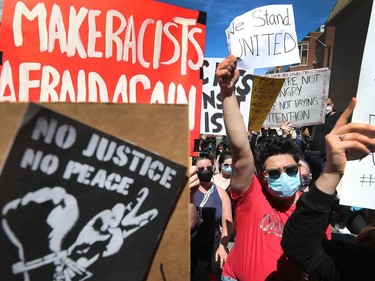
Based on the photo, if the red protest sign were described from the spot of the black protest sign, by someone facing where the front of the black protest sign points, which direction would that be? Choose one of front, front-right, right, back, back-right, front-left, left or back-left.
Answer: back

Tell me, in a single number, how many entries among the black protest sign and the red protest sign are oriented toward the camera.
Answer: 2

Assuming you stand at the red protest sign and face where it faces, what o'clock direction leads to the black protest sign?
The black protest sign is roughly at 12 o'clock from the red protest sign.

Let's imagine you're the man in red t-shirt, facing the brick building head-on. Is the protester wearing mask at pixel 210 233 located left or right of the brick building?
left

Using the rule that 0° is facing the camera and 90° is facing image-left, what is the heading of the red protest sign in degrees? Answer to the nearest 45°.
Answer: approximately 0°

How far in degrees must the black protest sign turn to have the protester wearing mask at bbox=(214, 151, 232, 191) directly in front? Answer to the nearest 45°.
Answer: approximately 135° to its left

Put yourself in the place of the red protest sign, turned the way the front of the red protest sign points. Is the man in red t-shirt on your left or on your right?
on your left

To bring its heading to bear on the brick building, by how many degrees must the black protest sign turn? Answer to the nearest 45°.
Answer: approximately 135° to its left
